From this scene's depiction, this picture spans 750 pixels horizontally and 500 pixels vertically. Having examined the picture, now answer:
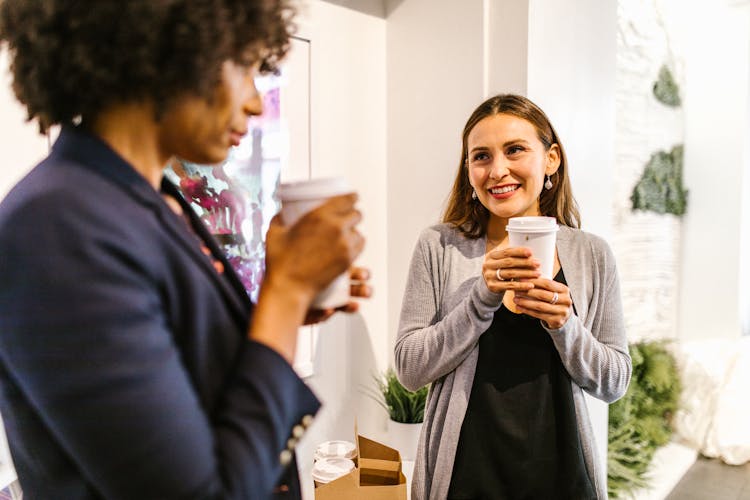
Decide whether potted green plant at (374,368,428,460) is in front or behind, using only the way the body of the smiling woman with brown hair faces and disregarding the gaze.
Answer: behind

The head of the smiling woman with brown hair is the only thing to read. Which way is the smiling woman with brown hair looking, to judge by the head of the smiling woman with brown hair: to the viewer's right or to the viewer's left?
to the viewer's left

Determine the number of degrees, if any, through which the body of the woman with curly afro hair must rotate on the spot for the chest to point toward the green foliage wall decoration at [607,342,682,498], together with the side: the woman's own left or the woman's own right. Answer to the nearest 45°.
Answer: approximately 45° to the woman's own left

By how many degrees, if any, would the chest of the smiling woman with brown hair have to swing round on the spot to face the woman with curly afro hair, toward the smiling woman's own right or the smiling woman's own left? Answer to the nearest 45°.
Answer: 0° — they already face them

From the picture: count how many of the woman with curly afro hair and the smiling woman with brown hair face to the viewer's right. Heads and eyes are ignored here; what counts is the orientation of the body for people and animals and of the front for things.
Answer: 1

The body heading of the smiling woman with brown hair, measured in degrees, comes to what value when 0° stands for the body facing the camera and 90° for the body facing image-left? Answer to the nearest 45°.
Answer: approximately 0°

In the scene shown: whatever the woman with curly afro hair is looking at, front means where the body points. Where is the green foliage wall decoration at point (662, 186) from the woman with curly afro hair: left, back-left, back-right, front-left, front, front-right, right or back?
front-left

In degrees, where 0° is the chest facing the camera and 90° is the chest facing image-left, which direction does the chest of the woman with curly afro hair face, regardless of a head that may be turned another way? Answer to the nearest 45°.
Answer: approximately 270°

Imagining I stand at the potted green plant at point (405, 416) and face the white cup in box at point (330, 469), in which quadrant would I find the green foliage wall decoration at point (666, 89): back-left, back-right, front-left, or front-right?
back-left
